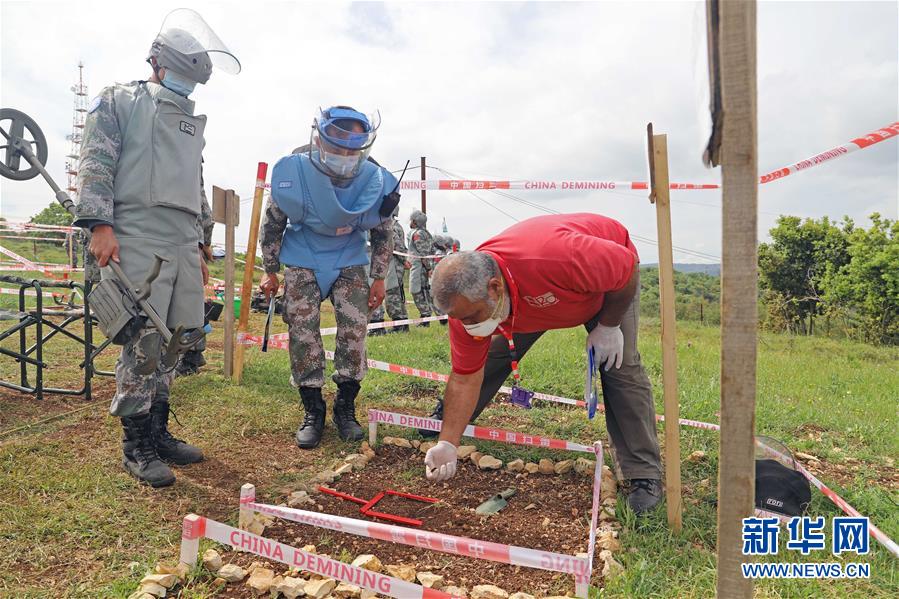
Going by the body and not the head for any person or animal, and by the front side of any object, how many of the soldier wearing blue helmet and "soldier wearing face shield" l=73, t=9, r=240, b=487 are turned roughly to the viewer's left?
0

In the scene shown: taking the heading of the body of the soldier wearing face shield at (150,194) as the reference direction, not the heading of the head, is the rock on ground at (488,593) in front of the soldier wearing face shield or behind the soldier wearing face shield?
in front

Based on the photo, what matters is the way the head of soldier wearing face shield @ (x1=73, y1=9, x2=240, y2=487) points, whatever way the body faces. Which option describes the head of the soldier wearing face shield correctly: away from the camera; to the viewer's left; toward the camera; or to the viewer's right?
to the viewer's right

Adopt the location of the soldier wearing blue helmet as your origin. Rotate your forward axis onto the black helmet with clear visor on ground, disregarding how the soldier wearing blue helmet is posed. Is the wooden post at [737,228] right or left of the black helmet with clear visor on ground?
right

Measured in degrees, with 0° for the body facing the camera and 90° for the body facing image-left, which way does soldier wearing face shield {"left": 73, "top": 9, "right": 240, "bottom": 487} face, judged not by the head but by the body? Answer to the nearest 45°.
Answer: approximately 315°

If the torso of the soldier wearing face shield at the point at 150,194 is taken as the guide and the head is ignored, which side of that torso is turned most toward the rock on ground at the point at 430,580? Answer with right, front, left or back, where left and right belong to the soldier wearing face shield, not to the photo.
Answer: front

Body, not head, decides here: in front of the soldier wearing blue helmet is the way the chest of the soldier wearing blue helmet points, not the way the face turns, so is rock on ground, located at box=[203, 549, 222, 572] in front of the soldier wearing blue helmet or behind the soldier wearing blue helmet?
in front

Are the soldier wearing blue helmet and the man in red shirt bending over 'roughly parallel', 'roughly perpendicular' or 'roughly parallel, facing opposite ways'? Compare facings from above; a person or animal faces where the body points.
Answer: roughly perpendicular

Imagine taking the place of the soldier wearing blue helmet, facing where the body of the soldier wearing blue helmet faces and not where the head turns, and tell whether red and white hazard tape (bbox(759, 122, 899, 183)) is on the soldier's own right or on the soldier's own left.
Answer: on the soldier's own left

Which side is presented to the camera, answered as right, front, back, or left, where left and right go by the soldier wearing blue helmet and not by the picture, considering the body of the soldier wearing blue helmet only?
front

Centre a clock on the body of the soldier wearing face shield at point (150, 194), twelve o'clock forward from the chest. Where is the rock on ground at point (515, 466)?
The rock on ground is roughly at 11 o'clock from the soldier wearing face shield.

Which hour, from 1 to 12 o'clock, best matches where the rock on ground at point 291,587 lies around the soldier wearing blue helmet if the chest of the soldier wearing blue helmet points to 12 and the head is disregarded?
The rock on ground is roughly at 12 o'clock from the soldier wearing blue helmet.

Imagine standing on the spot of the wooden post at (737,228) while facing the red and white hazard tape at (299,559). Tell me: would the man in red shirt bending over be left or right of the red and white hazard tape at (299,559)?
right

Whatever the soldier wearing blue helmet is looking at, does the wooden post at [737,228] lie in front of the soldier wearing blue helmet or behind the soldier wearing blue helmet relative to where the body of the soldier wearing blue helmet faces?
in front

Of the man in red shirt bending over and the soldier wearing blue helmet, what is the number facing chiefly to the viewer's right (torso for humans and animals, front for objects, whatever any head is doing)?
0
